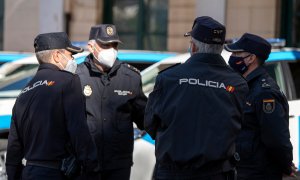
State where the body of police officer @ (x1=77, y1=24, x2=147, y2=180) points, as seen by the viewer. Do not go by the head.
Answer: toward the camera

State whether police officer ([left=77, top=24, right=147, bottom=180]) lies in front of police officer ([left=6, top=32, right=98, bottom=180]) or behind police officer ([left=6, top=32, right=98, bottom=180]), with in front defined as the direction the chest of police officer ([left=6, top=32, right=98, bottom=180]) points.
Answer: in front

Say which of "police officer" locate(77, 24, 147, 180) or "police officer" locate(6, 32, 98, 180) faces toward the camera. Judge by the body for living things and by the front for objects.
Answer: "police officer" locate(77, 24, 147, 180)

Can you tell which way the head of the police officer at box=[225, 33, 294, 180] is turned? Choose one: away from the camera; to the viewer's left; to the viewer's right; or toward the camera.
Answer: to the viewer's left

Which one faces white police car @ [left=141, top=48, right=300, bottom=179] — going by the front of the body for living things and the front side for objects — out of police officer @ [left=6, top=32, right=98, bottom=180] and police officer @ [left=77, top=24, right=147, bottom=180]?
police officer @ [left=6, top=32, right=98, bottom=180]

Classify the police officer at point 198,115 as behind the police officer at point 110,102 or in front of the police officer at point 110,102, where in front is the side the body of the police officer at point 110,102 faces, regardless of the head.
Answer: in front

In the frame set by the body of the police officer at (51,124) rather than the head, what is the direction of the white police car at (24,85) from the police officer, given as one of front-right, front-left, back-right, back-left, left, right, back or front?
front-left

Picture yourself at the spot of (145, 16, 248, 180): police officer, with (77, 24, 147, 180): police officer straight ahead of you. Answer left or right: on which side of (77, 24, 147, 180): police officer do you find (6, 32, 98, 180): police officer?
left

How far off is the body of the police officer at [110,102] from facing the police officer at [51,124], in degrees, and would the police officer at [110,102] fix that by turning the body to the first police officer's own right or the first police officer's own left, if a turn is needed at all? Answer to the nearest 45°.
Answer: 0° — they already face them

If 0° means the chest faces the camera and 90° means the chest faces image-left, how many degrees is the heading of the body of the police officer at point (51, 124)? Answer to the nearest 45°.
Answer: approximately 225°

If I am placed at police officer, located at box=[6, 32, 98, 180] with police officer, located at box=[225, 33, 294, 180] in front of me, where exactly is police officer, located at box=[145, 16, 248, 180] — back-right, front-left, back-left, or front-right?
front-right

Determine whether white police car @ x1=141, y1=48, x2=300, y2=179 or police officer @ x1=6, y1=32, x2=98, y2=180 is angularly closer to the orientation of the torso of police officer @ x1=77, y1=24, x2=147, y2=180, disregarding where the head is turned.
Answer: the police officer

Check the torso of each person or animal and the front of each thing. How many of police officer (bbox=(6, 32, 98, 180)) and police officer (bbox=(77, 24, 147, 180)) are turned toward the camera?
1

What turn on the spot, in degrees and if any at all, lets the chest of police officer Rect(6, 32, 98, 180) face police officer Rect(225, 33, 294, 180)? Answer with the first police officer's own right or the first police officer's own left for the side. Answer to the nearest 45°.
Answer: approximately 45° to the first police officer's own right

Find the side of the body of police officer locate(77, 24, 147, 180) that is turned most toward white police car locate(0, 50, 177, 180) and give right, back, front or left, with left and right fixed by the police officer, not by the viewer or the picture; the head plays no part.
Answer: back

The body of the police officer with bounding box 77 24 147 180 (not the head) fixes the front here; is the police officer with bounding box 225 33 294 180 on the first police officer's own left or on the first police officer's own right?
on the first police officer's own left

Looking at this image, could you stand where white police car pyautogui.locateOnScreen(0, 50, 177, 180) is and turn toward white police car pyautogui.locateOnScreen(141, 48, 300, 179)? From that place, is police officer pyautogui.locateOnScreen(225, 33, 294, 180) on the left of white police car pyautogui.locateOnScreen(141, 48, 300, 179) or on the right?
right

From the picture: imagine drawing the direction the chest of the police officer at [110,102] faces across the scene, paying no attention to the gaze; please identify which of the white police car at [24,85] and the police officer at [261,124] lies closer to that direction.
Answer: the police officer
